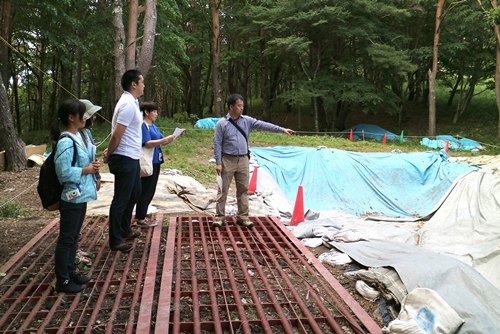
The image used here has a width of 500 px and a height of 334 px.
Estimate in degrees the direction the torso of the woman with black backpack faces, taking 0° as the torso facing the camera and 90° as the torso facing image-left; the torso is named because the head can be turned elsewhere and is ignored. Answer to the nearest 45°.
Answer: approximately 270°

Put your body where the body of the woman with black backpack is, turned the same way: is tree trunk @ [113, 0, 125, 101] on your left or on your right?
on your left

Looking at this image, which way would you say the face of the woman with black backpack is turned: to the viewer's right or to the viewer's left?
to the viewer's right

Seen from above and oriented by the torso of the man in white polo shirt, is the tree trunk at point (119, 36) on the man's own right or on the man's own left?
on the man's own left

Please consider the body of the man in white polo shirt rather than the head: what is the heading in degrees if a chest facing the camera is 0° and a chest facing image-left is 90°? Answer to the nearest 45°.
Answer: approximately 270°

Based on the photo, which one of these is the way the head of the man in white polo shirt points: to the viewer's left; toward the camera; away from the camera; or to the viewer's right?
to the viewer's right

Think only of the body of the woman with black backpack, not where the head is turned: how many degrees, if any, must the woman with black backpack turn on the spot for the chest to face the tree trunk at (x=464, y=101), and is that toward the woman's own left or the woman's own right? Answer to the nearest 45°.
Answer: approximately 45° to the woman's own left

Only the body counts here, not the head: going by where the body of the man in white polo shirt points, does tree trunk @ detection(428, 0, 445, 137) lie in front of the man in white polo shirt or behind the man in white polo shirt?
in front

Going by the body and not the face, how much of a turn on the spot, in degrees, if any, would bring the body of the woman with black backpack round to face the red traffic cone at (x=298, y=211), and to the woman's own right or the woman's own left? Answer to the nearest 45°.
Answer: approximately 45° to the woman's own left

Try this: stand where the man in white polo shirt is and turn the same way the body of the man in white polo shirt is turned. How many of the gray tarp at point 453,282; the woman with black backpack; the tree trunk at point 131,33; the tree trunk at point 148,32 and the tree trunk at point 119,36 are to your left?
3

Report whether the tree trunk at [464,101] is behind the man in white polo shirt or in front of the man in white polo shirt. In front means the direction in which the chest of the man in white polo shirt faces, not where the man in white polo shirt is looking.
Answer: in front
